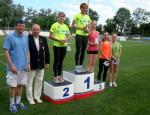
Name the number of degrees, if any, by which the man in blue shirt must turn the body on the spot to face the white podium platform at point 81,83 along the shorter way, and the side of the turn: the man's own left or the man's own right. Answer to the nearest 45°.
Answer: approximately 90° to the man's own left

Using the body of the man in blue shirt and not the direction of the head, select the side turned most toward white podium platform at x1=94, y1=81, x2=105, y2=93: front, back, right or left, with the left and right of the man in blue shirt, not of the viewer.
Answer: left

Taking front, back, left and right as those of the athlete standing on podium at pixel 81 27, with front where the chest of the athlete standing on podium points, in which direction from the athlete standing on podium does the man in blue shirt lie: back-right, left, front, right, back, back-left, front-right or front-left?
right

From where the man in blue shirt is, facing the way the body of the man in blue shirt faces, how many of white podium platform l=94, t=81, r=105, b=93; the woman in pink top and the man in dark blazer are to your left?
3

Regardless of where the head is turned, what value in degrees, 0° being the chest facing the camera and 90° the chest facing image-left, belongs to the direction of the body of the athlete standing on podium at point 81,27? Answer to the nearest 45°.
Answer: approximately 315°

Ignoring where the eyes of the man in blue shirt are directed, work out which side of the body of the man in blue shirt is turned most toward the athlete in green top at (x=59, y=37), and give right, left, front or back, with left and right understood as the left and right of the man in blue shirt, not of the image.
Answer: left

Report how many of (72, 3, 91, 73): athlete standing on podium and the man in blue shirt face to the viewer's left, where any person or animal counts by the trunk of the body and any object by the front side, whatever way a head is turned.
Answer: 0

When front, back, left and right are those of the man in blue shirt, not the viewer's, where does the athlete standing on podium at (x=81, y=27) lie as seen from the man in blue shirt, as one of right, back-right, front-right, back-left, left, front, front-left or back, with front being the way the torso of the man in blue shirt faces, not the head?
left

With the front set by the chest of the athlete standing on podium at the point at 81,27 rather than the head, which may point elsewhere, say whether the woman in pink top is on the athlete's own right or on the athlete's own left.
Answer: on the athlete's own left

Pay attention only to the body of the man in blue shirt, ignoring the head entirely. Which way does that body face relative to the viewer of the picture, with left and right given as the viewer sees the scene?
facing the viewer and to the right of the viewer

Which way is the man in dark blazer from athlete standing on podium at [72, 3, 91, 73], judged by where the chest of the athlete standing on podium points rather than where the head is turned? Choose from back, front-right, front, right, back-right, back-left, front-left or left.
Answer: right

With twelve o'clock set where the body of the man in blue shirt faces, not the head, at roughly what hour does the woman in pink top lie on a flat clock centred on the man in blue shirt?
The woman in pink top is roughly at 9 o'clock from the man in blue shirt.

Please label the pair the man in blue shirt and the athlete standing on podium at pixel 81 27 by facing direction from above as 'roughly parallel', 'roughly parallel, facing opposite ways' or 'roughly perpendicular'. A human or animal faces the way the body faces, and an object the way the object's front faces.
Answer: roughly parallel
